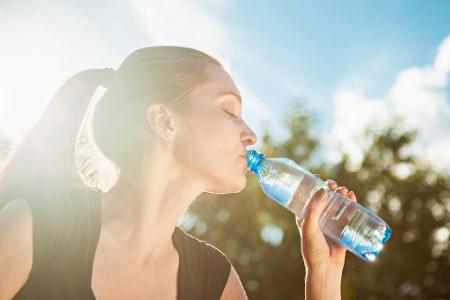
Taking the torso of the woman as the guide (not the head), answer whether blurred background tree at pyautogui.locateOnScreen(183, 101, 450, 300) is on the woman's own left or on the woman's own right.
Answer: on the woman's own left

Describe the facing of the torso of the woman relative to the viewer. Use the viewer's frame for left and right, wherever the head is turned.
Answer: facing the viewer and to the right of the viewer

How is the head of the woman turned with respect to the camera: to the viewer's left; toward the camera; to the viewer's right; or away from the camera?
to the viewer's right
